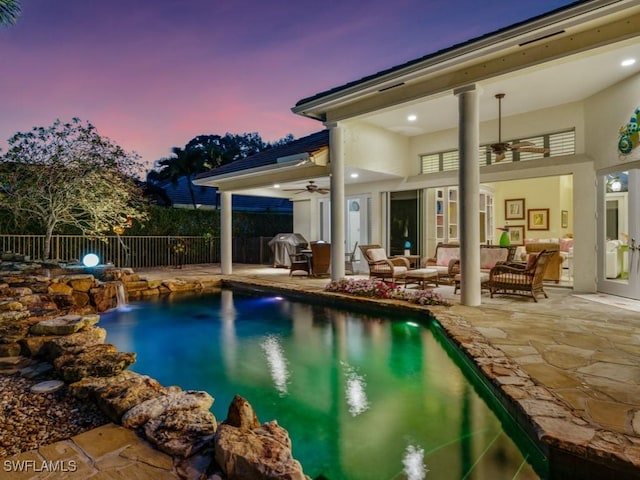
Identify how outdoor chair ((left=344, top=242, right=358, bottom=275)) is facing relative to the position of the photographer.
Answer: facing to the left of the viewer

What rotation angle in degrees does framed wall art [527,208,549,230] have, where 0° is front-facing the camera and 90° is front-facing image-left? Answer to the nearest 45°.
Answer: approximately 0°

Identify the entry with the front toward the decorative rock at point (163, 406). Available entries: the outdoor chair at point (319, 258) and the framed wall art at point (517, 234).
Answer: the framed wall art

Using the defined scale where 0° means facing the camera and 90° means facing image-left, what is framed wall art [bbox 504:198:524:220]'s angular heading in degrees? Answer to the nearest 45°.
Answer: approximately 0°

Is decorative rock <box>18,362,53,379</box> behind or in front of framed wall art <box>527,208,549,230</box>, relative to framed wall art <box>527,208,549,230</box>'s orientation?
in front

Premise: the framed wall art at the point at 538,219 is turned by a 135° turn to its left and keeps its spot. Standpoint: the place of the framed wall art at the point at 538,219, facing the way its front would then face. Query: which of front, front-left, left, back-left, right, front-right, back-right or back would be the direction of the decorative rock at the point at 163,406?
back-right

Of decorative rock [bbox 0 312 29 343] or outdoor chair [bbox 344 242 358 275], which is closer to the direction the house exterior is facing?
the decorative rock

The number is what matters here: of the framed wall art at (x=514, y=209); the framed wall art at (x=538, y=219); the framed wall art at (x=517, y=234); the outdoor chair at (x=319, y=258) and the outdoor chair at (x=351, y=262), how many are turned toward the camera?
3

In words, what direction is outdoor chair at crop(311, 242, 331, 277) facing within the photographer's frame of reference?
facing away from the viewer
